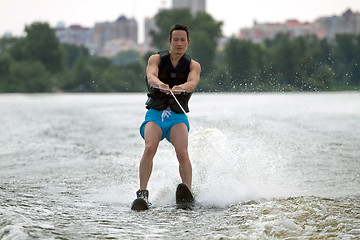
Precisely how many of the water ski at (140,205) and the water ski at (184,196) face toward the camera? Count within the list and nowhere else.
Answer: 2

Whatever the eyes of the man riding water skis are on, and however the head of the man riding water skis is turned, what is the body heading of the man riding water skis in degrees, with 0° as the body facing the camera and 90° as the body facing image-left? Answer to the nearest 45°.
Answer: approximately 0°
